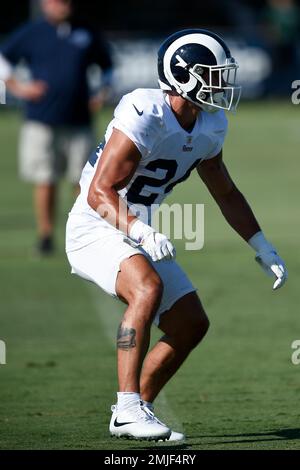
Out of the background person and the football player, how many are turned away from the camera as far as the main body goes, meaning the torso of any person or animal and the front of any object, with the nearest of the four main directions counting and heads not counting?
0

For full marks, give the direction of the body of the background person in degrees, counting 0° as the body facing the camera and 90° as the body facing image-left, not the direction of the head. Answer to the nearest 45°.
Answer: approximately 0°

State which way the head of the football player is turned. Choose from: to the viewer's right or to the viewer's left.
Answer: to the viewer's right

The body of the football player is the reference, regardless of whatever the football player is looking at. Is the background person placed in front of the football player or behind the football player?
behind

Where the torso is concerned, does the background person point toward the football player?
yes
